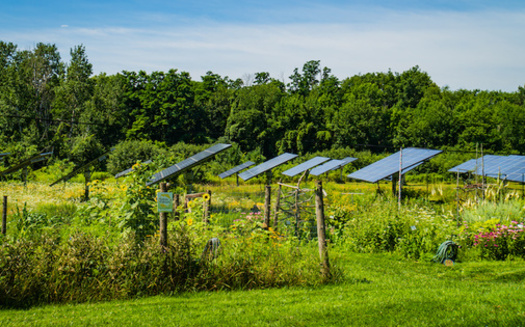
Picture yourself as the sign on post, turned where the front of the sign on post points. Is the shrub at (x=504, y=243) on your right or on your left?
on your left

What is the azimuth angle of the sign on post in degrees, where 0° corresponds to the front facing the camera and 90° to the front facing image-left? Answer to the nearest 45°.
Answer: approximately 0°

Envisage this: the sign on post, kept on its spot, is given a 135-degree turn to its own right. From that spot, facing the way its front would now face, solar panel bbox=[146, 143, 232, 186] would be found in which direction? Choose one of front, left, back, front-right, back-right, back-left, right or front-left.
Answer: front-right

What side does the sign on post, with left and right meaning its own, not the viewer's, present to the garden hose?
left
